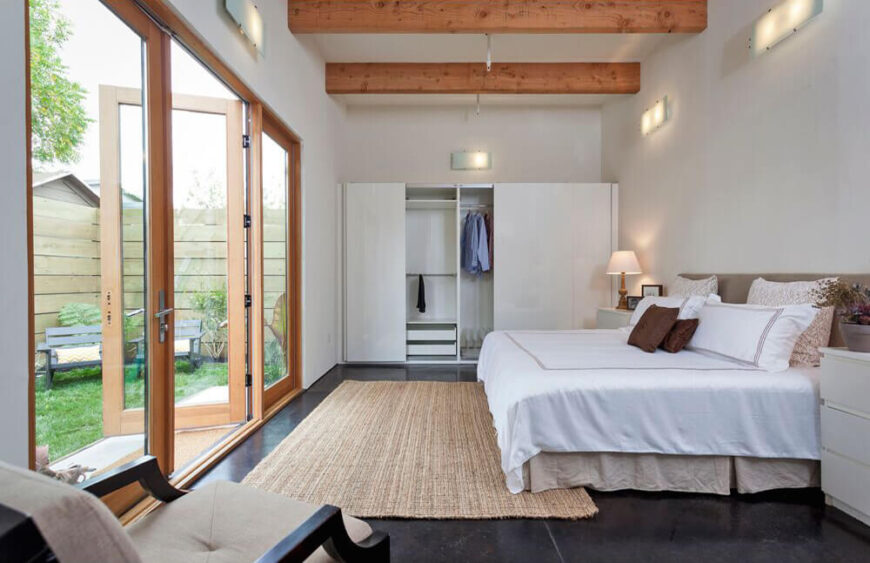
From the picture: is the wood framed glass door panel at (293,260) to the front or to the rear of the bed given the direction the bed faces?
to the front

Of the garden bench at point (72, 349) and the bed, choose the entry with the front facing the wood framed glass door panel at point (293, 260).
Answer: the bed

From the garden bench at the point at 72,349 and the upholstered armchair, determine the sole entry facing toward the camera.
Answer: the garden bench

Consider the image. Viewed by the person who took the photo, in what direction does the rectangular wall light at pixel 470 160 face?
facing the viewer

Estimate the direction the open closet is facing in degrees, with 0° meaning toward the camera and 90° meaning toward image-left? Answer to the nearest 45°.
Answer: approximately 0°

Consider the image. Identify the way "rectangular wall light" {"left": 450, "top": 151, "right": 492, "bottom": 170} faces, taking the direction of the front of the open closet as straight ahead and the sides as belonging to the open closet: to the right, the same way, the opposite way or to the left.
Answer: the same way

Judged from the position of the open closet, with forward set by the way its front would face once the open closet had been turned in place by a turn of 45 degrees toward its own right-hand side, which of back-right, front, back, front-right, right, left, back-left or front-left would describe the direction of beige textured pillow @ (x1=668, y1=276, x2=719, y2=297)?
left

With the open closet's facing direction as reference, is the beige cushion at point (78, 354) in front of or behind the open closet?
in front

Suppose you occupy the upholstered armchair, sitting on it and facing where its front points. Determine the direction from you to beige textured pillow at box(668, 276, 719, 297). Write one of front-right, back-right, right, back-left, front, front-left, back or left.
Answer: front-right

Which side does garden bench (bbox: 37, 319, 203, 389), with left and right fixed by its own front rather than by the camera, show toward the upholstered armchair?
front

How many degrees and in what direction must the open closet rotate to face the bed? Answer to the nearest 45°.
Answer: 0° — it already faces it

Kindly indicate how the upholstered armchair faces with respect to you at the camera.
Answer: facing away from the viewer and to the right of the viewer

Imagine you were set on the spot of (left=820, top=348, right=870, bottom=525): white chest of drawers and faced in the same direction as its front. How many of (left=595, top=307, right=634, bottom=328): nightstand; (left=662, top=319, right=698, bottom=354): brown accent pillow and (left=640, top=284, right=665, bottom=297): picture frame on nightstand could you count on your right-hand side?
3

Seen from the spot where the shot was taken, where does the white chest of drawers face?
facing the viewer and to the left of the viewer

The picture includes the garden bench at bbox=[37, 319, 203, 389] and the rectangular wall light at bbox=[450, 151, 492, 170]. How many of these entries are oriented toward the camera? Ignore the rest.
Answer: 2

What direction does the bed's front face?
to the viewer's left

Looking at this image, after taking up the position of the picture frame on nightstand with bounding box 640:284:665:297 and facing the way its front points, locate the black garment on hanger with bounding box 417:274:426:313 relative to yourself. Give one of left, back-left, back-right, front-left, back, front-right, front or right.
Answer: front-right

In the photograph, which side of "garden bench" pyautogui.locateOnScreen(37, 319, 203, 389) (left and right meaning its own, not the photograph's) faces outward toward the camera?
front

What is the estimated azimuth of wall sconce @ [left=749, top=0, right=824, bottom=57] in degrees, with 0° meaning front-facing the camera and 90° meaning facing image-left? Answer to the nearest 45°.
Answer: approximately 45°

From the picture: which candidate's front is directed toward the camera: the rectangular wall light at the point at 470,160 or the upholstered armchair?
the rectangular wall light
